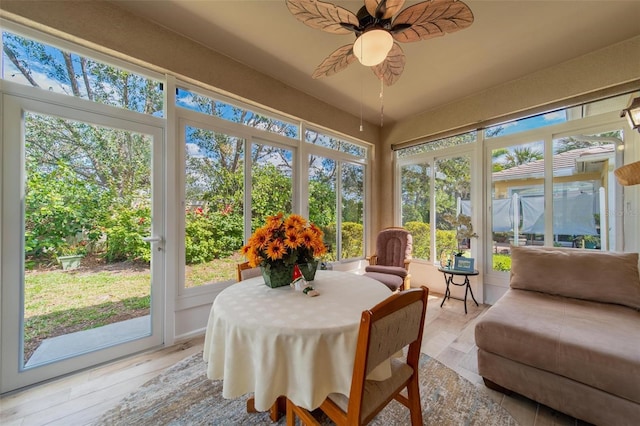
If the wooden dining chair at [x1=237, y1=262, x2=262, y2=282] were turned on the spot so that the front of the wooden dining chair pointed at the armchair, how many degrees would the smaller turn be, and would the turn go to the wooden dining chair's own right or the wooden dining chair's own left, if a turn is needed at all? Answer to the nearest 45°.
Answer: approximately 90° to the wooden dining chair's own left

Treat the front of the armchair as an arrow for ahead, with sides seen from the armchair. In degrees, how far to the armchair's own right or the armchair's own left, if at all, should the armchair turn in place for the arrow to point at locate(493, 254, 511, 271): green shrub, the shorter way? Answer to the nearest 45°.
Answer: approximately 135° to the armchair's own left

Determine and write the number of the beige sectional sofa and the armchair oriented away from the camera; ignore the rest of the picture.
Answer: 0

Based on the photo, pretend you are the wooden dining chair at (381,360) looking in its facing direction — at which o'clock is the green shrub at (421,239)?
The green shrub is roughly at 2 o'clock from the wooden dining chair.

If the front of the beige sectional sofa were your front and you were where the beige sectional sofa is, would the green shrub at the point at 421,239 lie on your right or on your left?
on your right

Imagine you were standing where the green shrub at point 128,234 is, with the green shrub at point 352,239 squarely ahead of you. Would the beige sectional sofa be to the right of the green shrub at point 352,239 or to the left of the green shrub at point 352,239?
right

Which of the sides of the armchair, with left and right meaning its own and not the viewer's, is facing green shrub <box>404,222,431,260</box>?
back

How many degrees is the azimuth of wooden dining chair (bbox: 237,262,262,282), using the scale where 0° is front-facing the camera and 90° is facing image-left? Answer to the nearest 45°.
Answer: approximately 315°

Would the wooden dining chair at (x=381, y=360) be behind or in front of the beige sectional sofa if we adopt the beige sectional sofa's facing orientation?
in front

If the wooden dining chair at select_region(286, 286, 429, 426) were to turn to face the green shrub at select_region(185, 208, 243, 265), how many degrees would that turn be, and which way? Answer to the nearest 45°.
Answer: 0° — it already faces it

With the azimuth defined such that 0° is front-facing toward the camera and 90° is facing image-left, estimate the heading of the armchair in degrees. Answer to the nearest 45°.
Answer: approximately 45°

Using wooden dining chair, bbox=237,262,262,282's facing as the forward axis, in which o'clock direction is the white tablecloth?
The white tablecloth is roughly at 1 o'clock from the wooden dining chair.
